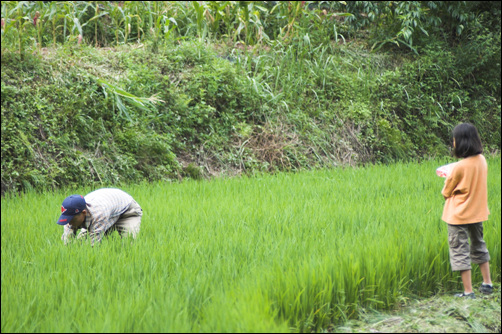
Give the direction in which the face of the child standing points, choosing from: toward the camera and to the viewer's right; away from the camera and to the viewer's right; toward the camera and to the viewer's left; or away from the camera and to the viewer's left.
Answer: away from the camera and to the viewer's left

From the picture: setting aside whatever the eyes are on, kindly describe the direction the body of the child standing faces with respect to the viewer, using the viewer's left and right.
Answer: facing away from the viewer and to the left of the viewer
